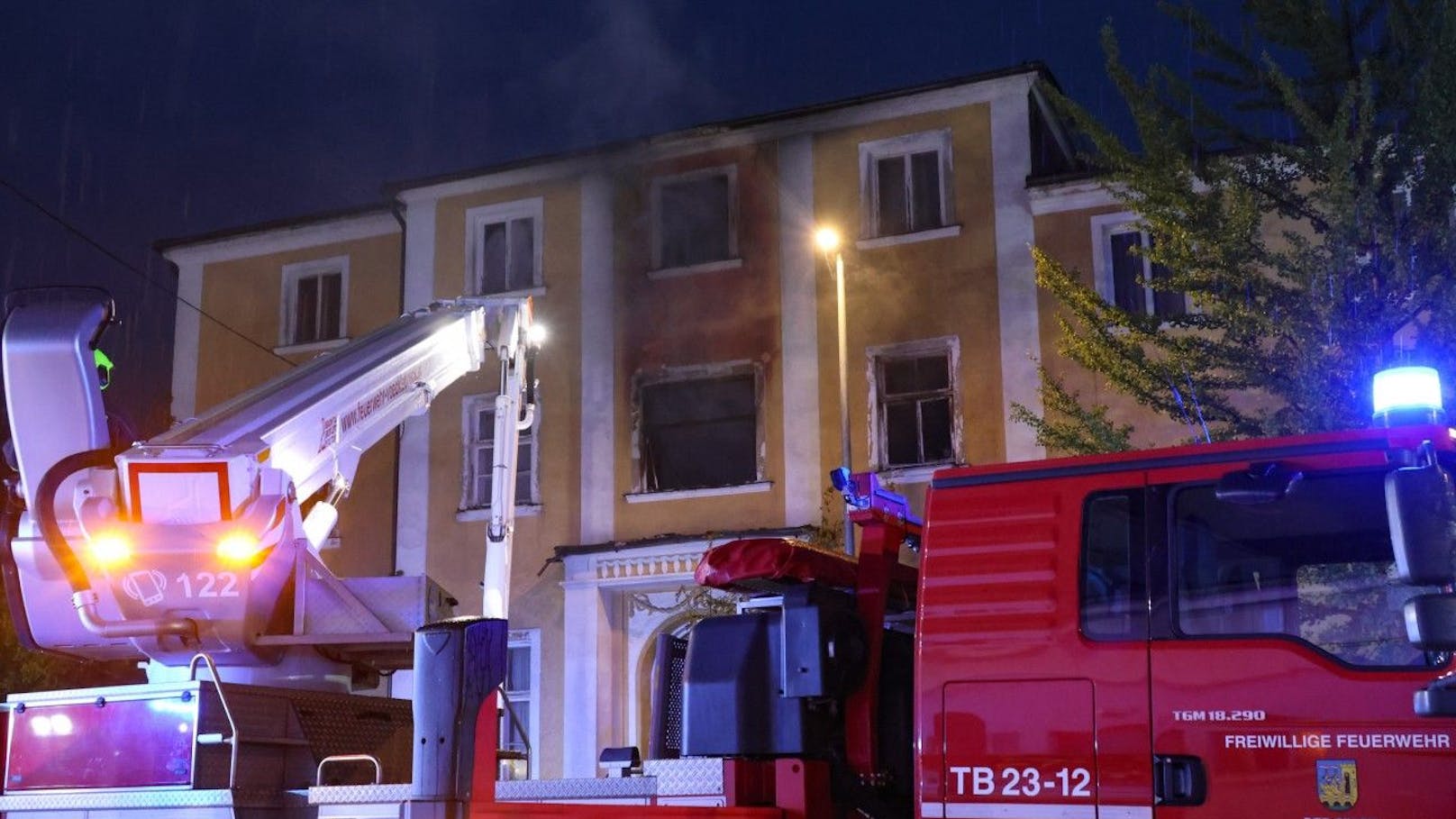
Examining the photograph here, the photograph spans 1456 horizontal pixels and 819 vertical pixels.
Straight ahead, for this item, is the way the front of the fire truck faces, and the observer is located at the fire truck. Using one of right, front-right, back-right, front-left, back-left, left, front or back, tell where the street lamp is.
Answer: left

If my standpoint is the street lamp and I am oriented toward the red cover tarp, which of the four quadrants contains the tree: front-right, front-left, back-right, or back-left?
front-left

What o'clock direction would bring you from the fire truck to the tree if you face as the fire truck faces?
The tree is roughly at 10 o'clock from the fire truck.

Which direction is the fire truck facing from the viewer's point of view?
to the viewer's right
